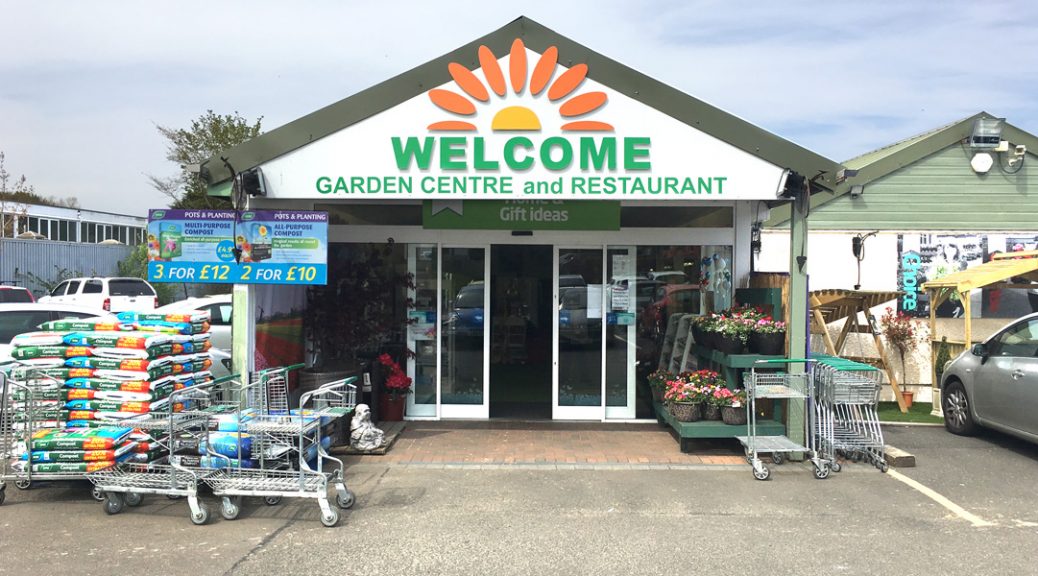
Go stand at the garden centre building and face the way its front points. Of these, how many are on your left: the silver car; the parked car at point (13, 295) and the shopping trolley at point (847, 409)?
2

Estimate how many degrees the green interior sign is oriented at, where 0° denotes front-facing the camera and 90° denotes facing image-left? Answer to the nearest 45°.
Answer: approximately 0°

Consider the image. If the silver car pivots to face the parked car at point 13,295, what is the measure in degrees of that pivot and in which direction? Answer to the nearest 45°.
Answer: approximately 45° to its left

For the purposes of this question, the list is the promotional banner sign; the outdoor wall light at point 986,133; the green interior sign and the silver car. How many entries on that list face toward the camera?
3

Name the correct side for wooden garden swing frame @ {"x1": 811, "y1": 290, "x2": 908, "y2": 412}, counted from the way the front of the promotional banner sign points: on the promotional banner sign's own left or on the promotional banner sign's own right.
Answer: on the promotional banner sign's own left

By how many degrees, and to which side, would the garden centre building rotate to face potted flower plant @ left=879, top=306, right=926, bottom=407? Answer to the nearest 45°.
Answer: approximately 135° to its left

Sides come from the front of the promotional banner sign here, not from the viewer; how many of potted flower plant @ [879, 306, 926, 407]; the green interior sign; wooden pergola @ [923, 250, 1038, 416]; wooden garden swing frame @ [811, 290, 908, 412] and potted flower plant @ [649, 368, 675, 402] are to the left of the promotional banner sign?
5
